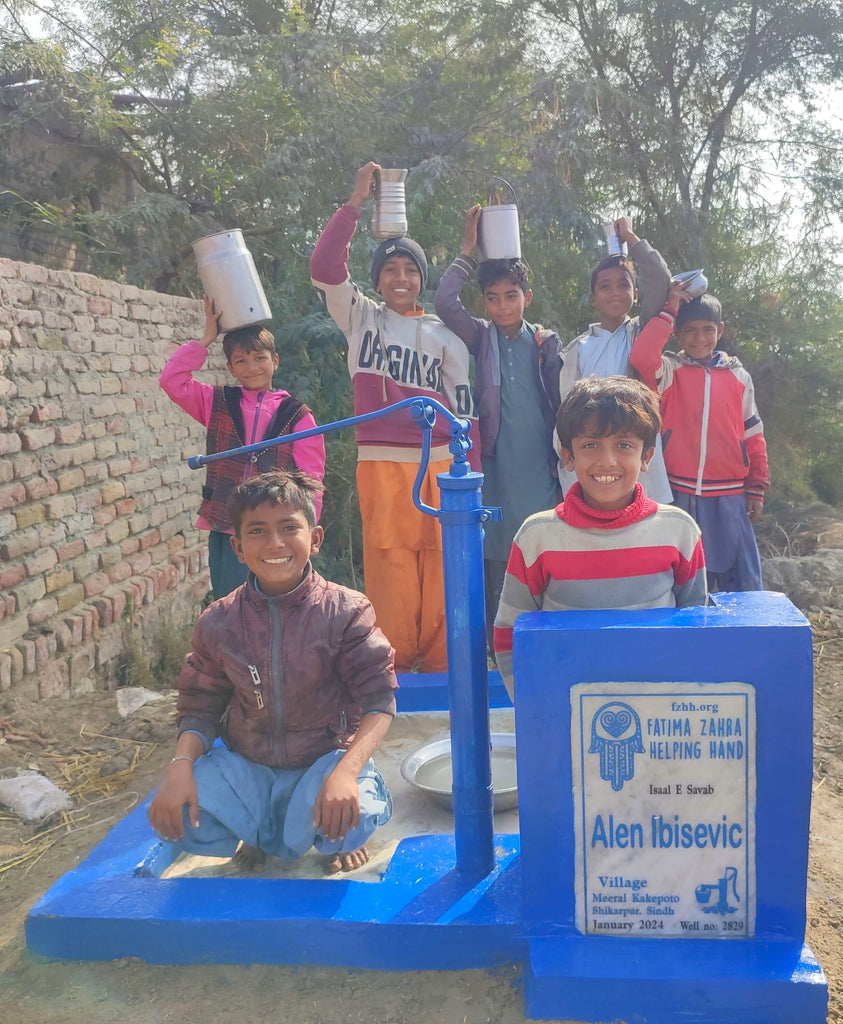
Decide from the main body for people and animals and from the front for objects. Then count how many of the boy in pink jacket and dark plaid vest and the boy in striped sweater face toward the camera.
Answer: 2

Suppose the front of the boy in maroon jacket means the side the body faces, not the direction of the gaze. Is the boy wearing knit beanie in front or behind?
behind

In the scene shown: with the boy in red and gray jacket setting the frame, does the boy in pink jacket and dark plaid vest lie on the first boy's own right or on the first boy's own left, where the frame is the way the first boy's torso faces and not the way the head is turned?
on the first boy's own right

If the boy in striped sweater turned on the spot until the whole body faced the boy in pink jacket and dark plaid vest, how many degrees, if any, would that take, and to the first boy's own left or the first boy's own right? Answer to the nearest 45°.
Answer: approximately 135° to the first boy's own right

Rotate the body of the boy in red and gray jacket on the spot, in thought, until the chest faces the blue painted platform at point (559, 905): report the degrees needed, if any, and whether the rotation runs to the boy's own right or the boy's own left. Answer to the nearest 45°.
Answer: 0° — they already face it

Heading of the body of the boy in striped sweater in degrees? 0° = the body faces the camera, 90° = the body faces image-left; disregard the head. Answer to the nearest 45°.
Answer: approximately 0°
